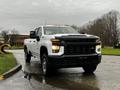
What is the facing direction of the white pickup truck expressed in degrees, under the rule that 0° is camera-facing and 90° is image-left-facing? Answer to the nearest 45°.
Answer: approximately 315°
